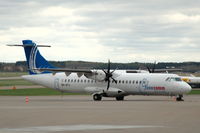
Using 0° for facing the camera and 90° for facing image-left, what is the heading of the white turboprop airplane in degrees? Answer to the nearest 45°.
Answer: approximately 315°
